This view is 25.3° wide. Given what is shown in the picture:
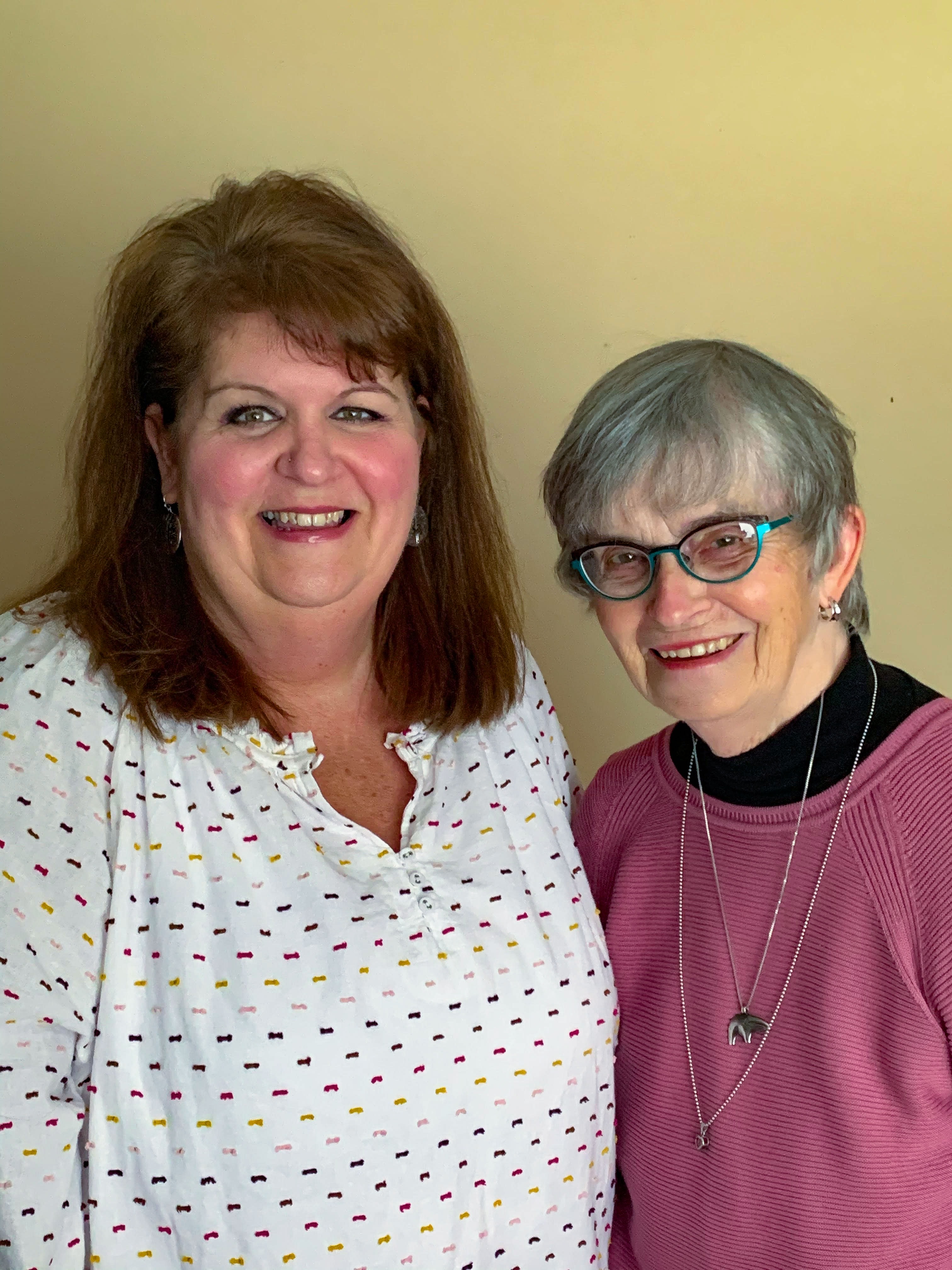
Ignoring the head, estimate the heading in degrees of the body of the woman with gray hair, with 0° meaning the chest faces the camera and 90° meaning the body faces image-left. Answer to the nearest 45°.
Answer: approximately 45°

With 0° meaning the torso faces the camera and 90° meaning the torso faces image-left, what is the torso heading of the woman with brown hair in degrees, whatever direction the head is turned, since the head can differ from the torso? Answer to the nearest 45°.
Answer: approximately 315°
